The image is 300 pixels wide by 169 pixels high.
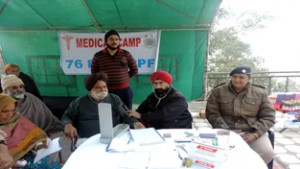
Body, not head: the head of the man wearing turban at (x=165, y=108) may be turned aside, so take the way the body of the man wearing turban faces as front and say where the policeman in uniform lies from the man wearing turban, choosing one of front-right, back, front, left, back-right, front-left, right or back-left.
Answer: back-left

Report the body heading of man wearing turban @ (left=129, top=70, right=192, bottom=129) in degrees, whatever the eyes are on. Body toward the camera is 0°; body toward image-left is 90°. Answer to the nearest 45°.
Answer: approximately 45°

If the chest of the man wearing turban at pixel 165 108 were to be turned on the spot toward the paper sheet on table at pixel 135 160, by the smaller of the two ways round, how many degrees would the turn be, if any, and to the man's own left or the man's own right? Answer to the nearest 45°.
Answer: approximately 45° to the man's own left

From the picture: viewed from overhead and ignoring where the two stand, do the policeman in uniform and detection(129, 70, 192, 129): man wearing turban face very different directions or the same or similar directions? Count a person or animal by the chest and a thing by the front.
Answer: same or similar directions

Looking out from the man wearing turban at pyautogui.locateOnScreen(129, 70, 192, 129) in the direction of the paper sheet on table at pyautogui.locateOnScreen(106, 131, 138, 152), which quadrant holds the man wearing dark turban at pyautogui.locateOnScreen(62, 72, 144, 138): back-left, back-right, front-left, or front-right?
front-right

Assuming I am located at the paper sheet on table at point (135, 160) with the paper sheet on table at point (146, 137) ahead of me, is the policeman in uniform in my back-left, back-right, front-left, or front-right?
front-right

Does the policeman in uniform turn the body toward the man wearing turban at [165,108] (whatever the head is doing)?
no

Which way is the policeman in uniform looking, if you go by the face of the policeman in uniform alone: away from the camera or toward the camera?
toward the camera

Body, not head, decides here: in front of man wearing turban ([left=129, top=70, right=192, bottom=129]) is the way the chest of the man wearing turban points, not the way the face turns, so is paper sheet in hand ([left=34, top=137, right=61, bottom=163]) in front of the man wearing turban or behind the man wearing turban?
in front

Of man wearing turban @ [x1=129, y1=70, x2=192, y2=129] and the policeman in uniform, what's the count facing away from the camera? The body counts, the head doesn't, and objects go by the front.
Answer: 0

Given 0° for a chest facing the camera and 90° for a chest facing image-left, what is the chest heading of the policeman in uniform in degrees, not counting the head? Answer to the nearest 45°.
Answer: approximately 0°

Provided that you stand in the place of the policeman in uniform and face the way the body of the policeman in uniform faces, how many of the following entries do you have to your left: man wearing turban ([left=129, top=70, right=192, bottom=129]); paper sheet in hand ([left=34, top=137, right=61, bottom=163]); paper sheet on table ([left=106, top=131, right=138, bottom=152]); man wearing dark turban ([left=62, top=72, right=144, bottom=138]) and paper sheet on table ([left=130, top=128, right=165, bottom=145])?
0

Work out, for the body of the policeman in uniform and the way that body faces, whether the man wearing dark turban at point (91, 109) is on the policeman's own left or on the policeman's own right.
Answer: on the policeman's own right

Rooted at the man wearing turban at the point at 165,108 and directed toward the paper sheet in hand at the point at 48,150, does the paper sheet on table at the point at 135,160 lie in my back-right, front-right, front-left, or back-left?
front-left
